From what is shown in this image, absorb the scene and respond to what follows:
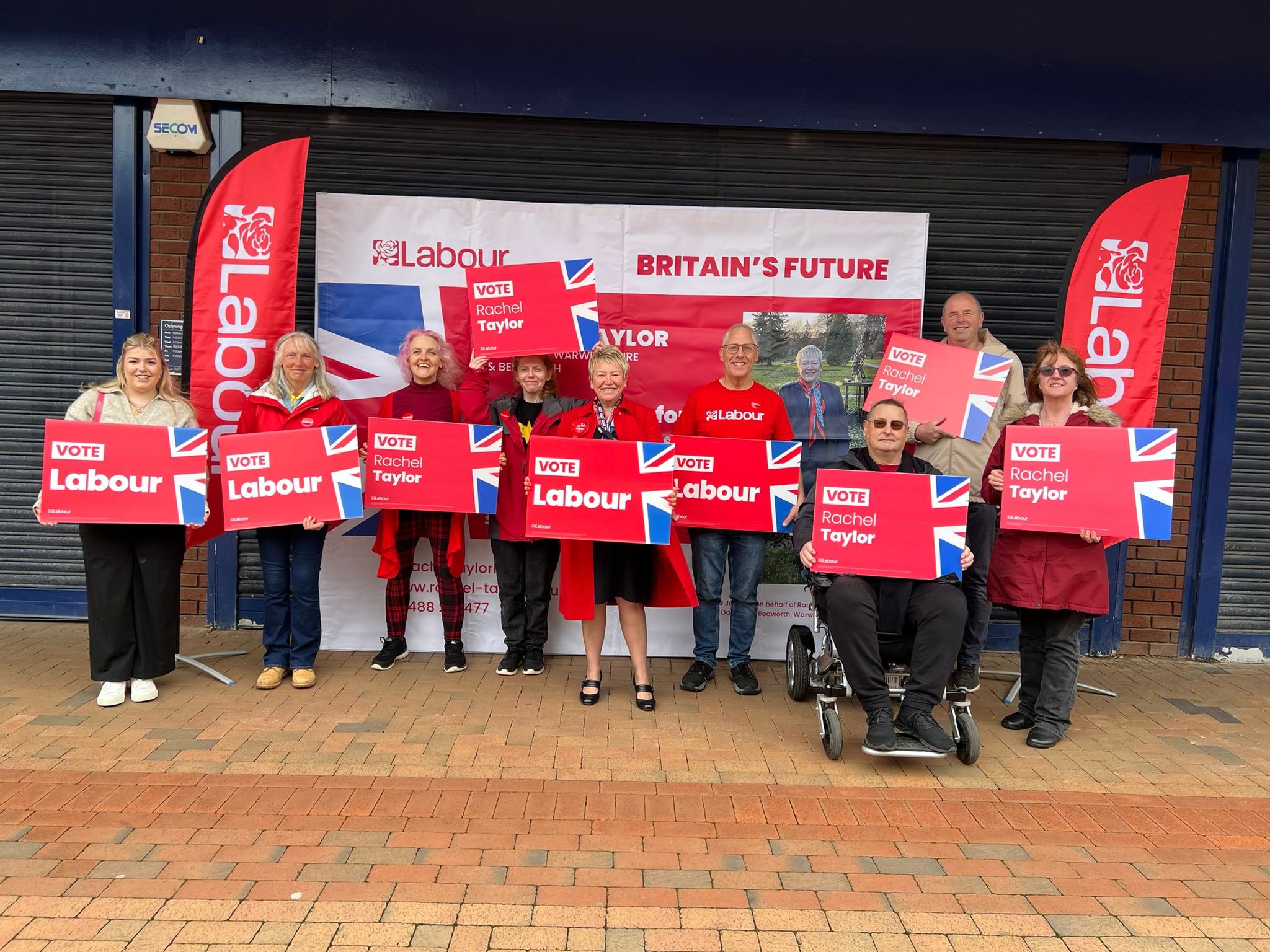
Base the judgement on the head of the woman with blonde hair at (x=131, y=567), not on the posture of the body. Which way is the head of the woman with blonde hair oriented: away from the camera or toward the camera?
toward the camera

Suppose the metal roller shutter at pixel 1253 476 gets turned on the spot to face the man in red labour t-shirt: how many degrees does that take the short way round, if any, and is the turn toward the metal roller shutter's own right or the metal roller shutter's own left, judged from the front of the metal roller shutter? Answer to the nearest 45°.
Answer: approximately 45° to the metal roller shutter's own right

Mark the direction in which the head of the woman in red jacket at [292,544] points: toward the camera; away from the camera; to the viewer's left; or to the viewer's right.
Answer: toward the camera

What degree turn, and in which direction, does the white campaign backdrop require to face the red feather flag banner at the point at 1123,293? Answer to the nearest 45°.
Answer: approximately 90° to its left

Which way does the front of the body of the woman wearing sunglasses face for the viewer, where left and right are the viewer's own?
facing the viewer

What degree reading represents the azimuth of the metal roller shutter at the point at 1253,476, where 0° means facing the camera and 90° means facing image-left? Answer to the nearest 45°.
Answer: approximately 0°

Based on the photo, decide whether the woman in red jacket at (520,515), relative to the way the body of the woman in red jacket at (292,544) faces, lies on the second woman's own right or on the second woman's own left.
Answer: on the second woman's own left

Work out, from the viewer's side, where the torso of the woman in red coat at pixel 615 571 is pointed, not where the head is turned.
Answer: toward the camera

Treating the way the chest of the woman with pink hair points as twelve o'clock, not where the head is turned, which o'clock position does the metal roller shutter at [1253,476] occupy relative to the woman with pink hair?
The metal roller shutter is roughly at 9 o'clock from the woman with pink hair.

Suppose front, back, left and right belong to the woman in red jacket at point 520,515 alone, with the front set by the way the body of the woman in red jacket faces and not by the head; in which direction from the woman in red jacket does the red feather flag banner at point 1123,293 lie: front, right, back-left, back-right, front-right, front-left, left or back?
left

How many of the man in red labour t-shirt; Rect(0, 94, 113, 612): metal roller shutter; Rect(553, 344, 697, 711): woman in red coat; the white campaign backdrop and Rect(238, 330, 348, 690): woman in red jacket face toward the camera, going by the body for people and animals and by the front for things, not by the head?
5

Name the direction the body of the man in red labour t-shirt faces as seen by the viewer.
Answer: toward the camera

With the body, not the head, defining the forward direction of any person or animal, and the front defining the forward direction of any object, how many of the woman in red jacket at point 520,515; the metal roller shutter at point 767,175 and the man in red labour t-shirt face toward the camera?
3

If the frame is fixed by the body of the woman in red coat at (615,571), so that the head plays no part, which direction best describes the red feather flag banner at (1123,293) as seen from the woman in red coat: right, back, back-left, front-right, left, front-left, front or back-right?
left
